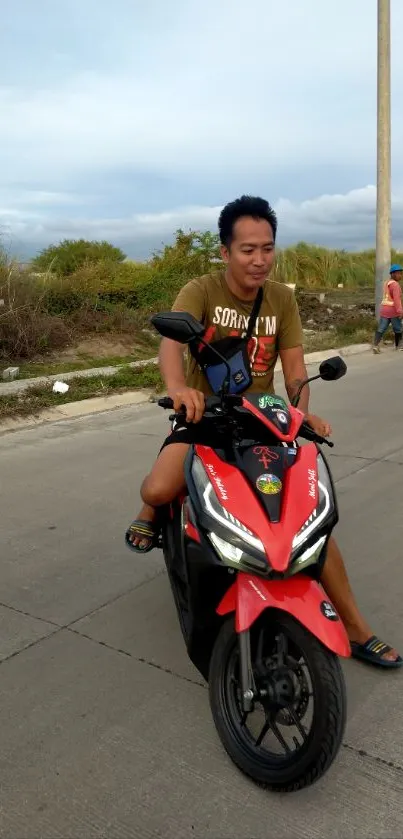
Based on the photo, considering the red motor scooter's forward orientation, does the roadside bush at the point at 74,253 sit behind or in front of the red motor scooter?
behind

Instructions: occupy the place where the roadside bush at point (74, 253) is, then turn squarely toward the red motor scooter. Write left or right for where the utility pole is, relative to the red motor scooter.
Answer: left

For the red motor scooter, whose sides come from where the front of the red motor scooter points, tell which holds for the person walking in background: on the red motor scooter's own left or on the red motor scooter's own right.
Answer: on the red motor scooter's own left

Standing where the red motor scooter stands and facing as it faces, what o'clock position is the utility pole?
The utility pole is roughly at 8 o'clock from the red motor scooter.
